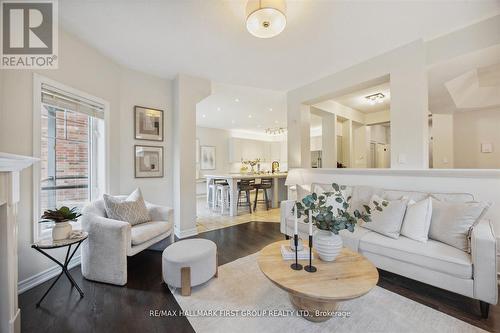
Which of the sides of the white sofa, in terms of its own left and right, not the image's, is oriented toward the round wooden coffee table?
front

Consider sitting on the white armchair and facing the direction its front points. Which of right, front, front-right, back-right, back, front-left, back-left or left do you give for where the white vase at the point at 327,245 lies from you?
front

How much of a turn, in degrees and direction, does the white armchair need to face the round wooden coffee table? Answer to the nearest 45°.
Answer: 0° — it already faces it

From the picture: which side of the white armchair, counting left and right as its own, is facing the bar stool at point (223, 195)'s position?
left

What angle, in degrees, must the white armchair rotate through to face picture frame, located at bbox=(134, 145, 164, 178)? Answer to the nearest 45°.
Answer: approximately 135° to its left

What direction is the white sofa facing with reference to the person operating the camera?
facing the viewer and to the left of the viewer

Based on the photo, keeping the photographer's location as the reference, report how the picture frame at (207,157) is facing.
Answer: facing the viewer

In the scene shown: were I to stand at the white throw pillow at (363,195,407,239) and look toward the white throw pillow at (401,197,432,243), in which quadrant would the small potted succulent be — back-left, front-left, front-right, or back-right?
back-right

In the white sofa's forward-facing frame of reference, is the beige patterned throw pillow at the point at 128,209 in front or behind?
in front

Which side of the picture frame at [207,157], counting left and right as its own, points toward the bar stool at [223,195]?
front

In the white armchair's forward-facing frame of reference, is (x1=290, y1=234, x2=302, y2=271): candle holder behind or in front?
in front

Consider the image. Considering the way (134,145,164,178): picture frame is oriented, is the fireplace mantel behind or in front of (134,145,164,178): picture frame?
in front

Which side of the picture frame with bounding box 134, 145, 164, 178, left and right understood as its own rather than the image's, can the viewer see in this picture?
front
